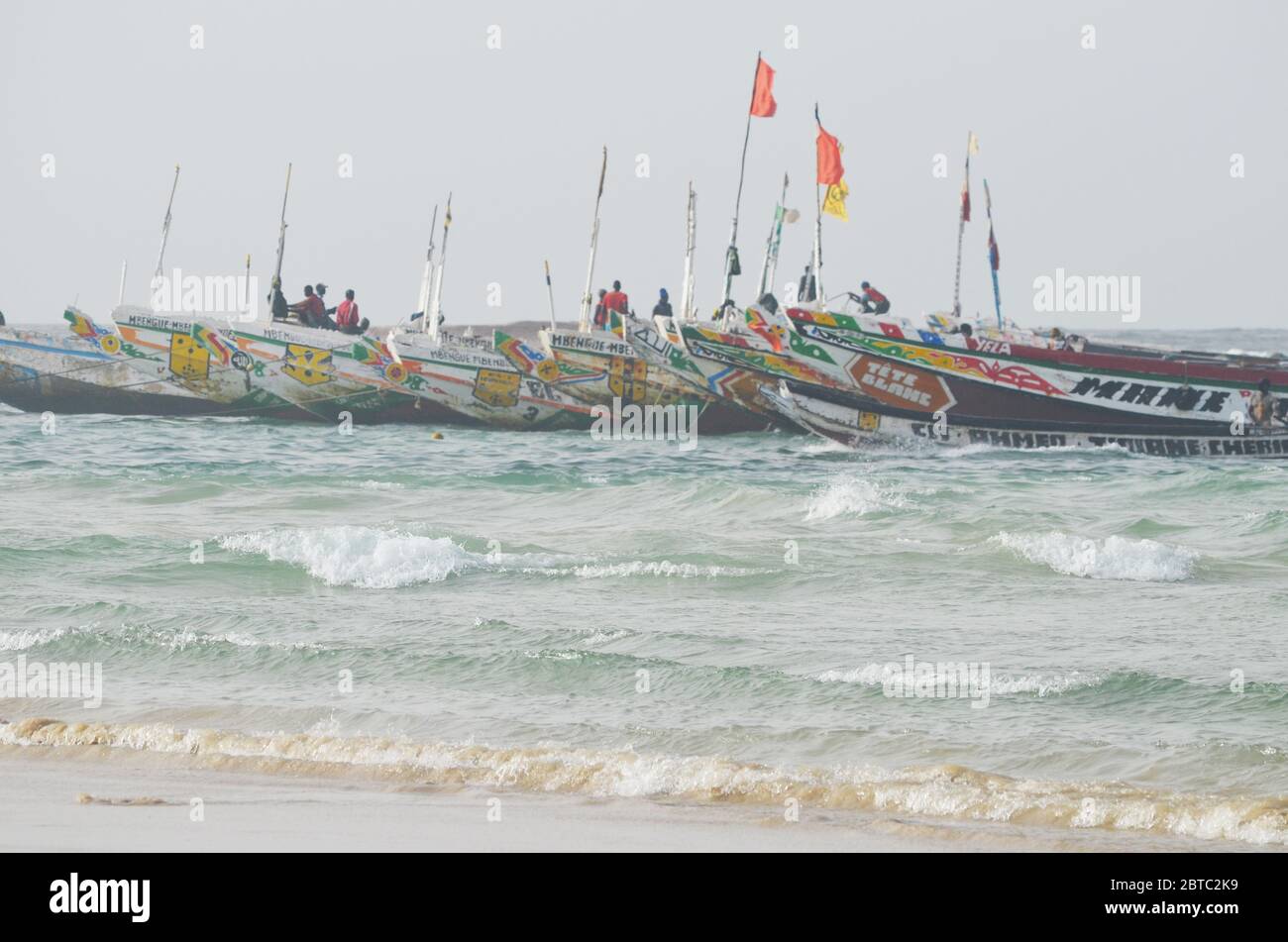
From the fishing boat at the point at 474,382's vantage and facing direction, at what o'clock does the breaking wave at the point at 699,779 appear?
The breaking wave is roughly at 9 o'clock from the fishing boat.

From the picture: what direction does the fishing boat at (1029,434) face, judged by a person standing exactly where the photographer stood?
facing to the left of the viewer

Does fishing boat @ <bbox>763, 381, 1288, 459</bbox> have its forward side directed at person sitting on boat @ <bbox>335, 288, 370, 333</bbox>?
yes

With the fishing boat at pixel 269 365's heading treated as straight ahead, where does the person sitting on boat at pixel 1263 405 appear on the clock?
The person sitting on boat is roughly at 7 o'clock from the fishing boat.

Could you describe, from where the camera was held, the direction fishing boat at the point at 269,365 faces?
facing to the left of the viewer

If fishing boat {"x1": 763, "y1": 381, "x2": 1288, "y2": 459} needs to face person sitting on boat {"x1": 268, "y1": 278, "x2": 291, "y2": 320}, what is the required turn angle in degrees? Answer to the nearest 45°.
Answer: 0° — it already faces them

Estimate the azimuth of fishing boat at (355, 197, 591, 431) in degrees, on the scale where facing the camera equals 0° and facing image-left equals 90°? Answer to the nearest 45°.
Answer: approximately 90°

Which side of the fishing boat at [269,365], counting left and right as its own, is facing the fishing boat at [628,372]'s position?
back

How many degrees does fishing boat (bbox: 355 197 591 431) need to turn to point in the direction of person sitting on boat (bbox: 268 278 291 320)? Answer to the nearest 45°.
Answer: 0° — it already faces them
